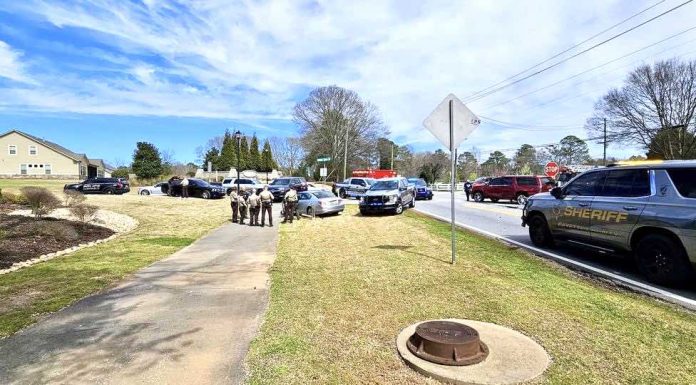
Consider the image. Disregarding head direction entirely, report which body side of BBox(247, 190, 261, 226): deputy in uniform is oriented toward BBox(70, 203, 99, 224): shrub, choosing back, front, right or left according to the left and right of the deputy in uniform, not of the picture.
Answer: left

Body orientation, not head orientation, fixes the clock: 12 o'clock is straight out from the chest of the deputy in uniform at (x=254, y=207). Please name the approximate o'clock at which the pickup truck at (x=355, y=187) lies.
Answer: The pickup truck is roughly at 1 o'clock from the deputy in uniform.

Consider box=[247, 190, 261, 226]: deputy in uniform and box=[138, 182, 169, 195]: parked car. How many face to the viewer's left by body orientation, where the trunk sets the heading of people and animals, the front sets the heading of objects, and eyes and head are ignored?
1

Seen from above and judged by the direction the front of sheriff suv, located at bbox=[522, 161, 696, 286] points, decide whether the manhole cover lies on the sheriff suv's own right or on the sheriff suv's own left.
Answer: on the sheriff suv's own left

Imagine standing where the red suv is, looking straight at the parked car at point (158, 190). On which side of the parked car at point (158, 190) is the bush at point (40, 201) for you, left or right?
left

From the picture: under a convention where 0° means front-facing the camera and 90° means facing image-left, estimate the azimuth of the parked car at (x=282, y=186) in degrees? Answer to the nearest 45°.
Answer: approximately 45°

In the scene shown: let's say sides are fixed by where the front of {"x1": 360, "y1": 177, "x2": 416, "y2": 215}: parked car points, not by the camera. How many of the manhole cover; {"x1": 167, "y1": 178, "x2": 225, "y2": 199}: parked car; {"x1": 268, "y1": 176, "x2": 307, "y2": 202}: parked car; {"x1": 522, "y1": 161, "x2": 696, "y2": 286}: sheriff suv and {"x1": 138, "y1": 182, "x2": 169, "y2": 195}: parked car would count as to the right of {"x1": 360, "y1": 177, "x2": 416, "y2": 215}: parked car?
3

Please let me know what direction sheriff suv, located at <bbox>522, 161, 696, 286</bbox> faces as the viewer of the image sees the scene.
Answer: facing away from the viewer and to the left of the viewer

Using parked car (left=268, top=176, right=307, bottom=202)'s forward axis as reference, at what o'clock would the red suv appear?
The red suv is roughly at 8 o'clock from the parked car.

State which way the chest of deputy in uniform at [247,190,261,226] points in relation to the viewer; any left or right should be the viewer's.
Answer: facing away from the viewer

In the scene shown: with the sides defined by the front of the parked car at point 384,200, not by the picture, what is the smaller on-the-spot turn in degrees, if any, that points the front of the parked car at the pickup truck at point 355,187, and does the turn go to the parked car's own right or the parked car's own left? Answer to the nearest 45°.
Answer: approximately 135° to the parked car's own right

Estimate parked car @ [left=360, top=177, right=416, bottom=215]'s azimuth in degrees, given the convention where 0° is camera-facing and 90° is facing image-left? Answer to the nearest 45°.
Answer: approximately 45°

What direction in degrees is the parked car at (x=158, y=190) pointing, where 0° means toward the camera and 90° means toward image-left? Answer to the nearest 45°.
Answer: approximately 90°
